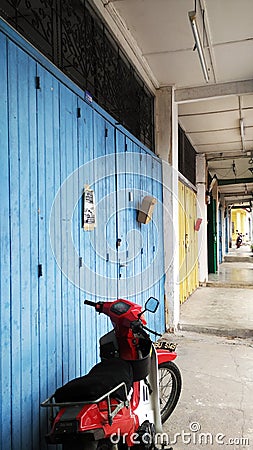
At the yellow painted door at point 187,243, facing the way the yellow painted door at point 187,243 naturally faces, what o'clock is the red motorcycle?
The red motorcycle is roughly at 3 o'clock from the yellow painted door.

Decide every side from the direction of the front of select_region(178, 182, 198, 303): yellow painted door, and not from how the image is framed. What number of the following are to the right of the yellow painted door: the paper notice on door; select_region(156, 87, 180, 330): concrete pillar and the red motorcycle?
3

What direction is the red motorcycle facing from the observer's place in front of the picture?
facing away from the viewer and to the right of the viewer

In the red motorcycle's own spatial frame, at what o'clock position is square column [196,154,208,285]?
The square column is roughly at 11 o'clock from the red motorcycle.

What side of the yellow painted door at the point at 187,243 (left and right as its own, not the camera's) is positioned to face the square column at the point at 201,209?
left

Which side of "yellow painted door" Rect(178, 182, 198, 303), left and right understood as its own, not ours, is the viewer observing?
right

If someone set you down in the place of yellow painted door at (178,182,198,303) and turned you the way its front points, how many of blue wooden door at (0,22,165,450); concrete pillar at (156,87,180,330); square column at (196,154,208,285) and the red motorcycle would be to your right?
3
